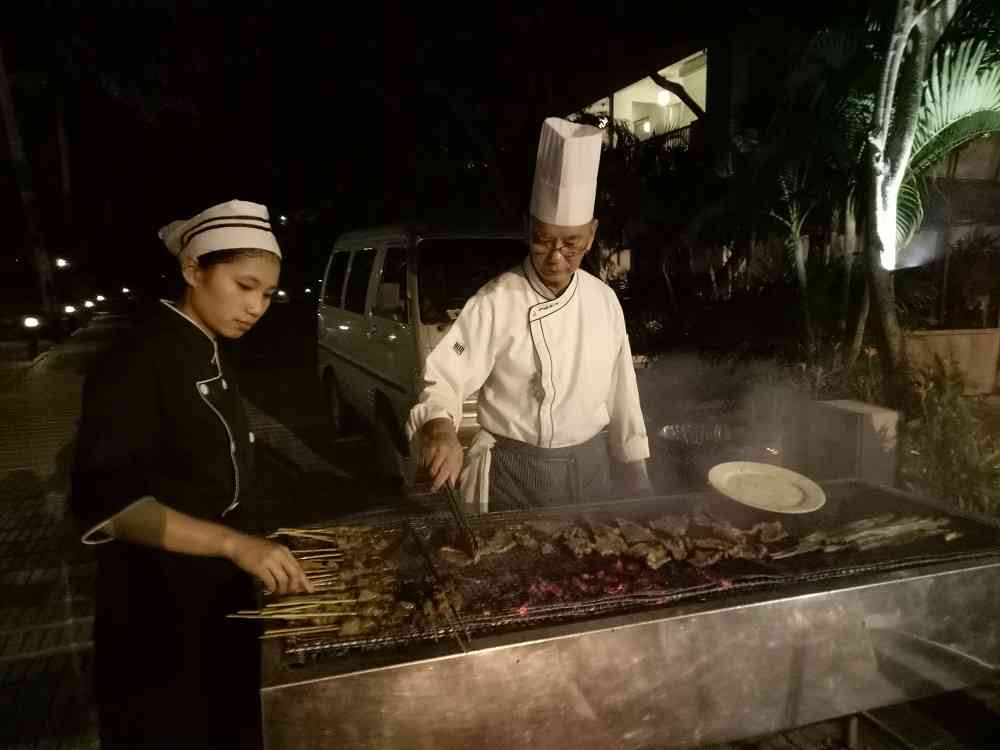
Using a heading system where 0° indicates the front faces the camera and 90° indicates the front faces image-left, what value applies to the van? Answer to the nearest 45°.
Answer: approximately 315°

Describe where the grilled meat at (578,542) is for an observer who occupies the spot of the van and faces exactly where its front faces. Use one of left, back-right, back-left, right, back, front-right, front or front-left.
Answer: front-right

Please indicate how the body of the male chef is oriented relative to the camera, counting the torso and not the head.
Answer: toward the camera

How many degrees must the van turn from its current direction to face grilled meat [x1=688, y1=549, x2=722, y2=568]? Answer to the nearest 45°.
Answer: approximately 45° to its right

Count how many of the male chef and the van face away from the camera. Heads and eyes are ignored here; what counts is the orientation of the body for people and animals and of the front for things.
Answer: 0

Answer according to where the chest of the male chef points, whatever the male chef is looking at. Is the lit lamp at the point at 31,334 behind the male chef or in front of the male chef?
behind

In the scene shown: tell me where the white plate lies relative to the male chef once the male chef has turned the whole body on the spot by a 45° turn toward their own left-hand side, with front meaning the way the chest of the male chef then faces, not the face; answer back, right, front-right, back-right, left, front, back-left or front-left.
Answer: front-left

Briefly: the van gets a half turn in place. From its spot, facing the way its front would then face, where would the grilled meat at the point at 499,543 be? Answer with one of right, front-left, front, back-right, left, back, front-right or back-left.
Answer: back-left

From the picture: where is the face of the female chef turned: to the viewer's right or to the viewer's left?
to the viewer's right

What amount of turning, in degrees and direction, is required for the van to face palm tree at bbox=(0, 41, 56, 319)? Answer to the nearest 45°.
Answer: approximately 180°
